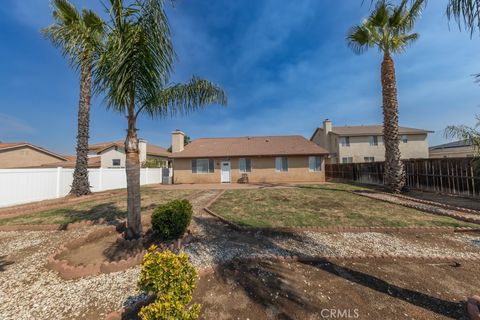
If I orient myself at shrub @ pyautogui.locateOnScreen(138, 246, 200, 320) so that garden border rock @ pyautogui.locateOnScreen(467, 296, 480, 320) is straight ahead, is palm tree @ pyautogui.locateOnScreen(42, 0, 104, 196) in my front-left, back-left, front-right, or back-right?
back-left

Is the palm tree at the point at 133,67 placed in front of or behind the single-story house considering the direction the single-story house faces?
in front

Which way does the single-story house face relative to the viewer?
toward the camera

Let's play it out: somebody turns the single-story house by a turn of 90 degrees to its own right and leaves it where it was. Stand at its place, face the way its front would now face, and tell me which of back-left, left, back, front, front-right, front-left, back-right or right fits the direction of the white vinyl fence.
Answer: front-left

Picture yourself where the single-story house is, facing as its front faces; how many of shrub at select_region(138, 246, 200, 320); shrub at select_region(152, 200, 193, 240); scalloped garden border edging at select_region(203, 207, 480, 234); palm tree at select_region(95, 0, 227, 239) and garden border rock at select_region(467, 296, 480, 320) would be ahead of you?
5
